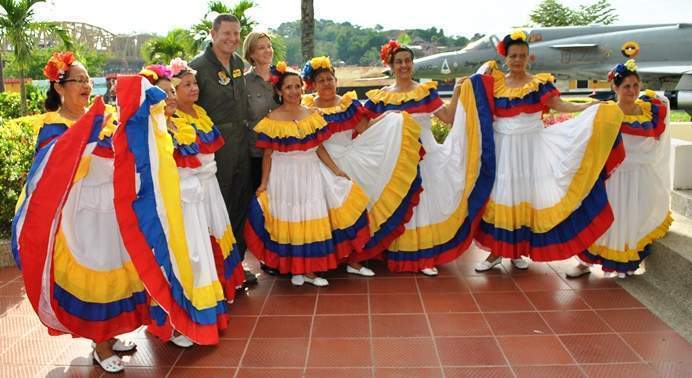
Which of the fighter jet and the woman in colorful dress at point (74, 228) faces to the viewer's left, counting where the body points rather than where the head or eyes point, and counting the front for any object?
the fighter jet

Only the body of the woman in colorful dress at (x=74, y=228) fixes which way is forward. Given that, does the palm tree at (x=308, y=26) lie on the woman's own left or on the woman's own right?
on the woman's own left

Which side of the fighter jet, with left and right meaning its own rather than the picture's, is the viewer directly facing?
left

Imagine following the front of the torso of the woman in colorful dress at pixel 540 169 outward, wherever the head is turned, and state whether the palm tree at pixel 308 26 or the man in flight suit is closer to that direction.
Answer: the man in flight suit

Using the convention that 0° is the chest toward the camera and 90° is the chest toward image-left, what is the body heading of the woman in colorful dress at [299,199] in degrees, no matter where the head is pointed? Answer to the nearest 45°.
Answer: approximately 0°

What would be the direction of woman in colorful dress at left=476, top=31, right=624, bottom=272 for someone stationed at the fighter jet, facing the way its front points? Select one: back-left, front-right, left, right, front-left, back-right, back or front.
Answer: left

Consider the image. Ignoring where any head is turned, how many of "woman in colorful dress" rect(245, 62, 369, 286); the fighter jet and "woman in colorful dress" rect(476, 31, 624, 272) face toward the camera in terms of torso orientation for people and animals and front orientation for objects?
2

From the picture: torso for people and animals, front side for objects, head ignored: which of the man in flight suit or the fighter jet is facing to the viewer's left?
the fighter jet
